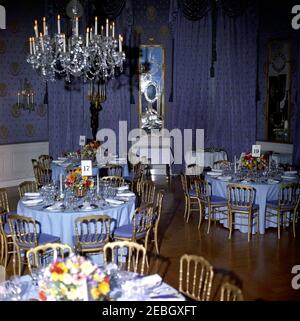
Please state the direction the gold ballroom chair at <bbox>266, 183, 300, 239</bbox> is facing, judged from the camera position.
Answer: facing away from the viewer and to the left of the viewer

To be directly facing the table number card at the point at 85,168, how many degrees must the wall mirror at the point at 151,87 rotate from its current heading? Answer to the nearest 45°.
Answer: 0° — it already faces it

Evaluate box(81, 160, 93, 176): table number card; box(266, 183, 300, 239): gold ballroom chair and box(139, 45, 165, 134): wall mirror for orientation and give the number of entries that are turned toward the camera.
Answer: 2

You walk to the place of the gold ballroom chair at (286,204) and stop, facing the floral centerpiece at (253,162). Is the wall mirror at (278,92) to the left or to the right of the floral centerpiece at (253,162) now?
right

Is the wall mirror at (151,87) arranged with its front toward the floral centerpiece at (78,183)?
yes

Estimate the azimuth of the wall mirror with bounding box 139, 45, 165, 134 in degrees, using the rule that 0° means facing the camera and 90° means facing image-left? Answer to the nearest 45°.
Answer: approximately 0°

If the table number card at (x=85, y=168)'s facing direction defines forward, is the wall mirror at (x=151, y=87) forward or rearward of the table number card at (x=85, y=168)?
rearward

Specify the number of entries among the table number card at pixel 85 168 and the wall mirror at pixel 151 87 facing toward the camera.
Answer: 2

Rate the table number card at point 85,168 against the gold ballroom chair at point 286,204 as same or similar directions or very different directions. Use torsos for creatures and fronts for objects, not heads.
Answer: very different directions

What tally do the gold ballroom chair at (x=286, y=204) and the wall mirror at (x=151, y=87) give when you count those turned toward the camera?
1

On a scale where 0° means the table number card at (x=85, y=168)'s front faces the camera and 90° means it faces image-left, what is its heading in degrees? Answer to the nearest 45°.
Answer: approximately 0°

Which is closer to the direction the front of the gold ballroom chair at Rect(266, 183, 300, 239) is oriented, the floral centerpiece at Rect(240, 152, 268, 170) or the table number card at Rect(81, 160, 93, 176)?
the floral centerpiece

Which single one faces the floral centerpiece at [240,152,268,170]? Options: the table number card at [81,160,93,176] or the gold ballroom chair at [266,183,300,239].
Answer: the gold ballroom chair

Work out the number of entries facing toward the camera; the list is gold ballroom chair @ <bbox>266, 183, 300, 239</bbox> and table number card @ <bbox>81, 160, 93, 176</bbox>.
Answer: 1
